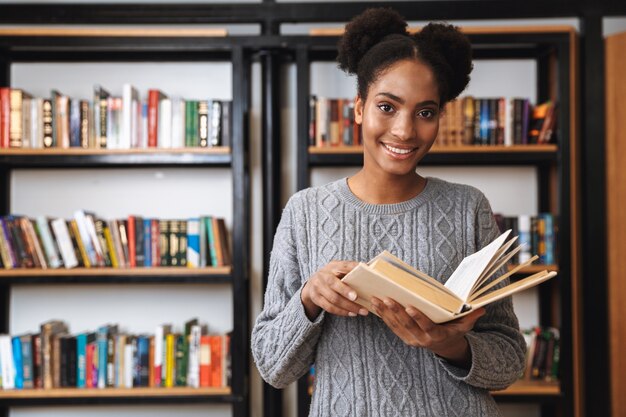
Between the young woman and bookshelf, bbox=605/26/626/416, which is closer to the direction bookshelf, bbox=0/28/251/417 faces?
the young woman

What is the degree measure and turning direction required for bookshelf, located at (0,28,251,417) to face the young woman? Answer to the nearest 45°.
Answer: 0° — it already faces them

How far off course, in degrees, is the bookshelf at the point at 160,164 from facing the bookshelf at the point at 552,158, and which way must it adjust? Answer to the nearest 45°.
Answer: approximately 90° to its left

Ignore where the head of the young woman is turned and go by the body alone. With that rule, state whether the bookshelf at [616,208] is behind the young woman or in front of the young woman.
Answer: behind

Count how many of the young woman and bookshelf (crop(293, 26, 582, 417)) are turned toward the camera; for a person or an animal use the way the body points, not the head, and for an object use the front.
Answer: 2

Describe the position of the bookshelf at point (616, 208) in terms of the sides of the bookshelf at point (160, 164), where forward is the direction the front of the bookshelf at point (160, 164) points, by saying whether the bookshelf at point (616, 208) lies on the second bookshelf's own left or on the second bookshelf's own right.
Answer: on the second bookshelf's own left

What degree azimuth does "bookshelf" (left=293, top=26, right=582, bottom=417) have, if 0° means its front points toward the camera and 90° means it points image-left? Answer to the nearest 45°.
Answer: approximately 0°
